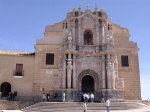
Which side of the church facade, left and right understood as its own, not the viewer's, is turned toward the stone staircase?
front

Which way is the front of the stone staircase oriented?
toward the camera

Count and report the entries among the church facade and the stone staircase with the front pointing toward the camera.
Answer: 2

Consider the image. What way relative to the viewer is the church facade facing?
toward the camera

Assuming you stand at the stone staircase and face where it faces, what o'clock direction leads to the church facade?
The church facade is roughly at 6 o'clock from the stone staircase.

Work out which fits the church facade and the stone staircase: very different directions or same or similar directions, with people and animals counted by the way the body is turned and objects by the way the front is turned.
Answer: same or similar directions
